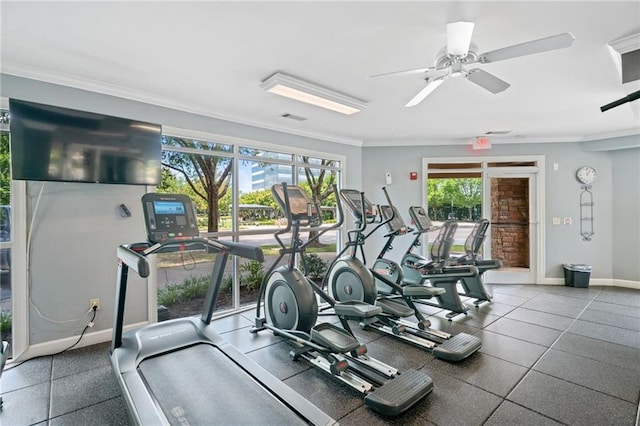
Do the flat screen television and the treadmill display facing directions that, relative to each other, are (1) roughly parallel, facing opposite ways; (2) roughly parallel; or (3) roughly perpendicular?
roughly parallel, facing opposite ways

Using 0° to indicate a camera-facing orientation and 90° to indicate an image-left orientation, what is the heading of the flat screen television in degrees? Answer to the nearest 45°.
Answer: approximately 315°

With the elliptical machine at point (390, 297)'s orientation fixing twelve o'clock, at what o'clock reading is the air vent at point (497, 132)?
The air vent is roughly at 3 o'clock from the elliptical machine.

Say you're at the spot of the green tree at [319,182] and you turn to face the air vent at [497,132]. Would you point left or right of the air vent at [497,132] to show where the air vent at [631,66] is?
right

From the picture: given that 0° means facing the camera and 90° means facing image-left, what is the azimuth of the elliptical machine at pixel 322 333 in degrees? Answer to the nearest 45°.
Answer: approximately 135°

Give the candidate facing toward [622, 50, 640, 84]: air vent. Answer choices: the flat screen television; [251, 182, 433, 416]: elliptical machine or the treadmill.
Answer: the flat screen television

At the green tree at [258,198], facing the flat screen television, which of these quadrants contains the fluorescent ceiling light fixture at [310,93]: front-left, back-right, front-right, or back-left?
front-left

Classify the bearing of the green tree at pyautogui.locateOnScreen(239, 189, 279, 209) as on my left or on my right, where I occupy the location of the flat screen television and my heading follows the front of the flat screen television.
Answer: on my left

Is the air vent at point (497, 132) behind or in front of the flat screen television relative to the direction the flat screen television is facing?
in front

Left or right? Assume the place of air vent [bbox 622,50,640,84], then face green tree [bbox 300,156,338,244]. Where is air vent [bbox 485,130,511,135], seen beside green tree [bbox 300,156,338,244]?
right

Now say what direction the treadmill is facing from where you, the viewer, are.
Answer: facing away from the viewer and to the left of the viewer

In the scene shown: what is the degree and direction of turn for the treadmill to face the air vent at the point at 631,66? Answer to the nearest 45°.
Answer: approximately 135° to its right

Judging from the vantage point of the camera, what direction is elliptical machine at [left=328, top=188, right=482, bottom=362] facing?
facing away from the viewer and to the left of the viewer

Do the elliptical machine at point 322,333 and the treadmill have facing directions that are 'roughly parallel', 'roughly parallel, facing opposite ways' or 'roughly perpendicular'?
roughly parallel

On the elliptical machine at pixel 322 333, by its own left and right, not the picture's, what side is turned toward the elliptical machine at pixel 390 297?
right

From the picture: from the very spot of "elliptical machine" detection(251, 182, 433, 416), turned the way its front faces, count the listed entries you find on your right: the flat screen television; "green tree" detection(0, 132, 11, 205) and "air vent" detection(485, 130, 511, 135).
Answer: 1

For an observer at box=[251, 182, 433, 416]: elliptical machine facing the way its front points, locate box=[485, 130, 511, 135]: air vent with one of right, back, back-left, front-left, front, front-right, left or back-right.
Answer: right
